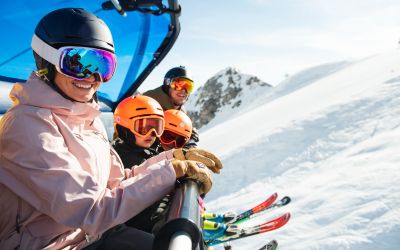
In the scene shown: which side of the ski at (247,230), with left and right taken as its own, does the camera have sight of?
right

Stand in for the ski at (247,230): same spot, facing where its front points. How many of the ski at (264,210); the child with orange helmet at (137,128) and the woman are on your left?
1

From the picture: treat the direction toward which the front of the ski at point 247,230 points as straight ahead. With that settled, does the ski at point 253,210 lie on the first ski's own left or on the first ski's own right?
on the first ski's own left

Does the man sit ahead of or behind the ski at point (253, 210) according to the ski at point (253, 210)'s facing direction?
behind

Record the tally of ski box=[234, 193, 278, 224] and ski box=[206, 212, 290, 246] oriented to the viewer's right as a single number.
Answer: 2

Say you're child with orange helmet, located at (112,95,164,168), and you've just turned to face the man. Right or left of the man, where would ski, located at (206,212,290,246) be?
right

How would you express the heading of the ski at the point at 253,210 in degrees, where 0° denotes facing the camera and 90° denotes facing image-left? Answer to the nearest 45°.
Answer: approximately 270°

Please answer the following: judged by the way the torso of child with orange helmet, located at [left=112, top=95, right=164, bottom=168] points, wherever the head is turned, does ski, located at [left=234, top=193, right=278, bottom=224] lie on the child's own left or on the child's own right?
on the child's own left

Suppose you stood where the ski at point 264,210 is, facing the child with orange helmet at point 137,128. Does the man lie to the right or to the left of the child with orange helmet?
right
